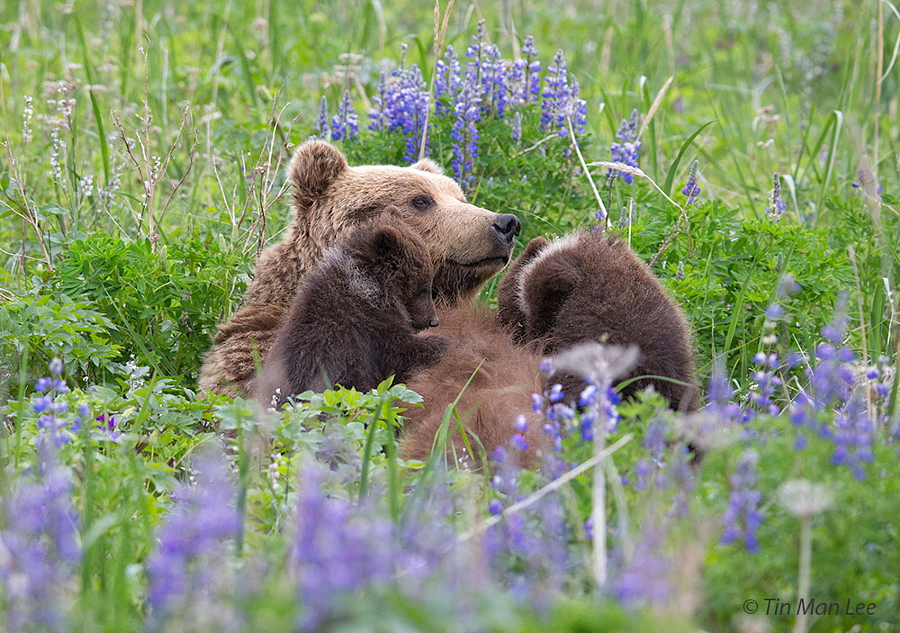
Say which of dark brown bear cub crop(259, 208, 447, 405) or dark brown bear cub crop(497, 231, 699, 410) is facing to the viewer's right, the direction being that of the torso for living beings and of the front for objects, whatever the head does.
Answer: dark brown bear cub crop(259, 208, 447, 405)

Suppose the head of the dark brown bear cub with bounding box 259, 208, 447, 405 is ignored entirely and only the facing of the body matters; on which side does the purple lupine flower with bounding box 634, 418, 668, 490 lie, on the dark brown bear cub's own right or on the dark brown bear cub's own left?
on the dark brown bear cub's own right

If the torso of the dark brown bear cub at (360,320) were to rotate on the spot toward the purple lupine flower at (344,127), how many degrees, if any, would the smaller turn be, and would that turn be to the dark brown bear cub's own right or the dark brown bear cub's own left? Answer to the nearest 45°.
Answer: approximately 90° to the dark brown bear cub's own left

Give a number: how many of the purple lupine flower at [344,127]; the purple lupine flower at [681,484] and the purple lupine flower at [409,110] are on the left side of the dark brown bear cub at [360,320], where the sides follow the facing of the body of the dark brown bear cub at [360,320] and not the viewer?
2

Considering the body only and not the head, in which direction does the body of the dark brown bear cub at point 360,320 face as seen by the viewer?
to the viewer's right

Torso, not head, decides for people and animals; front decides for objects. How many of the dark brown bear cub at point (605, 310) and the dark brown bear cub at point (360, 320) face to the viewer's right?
1

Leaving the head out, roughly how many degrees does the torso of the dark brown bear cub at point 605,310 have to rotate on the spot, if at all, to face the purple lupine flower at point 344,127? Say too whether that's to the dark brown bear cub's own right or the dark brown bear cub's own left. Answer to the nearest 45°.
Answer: approximately 45° to the dark brown bear cub's own right

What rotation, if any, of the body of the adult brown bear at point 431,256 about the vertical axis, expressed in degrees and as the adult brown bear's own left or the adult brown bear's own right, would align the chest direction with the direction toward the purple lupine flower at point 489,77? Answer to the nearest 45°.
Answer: approximately 135° to the adult brown bear's own left

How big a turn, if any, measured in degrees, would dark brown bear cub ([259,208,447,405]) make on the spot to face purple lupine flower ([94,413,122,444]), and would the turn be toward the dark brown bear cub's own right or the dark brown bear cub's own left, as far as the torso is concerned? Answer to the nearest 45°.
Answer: approximately 135° to the dark brown bear cub's own right

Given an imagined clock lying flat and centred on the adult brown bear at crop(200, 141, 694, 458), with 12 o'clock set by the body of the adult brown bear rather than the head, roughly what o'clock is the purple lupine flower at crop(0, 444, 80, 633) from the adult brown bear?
The purple lupine flower is roughly at 2 o'clock from the adult brown bear.

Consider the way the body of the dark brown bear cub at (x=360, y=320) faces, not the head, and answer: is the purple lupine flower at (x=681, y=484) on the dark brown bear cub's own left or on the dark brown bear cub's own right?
on the dark brown bear cub's own right
